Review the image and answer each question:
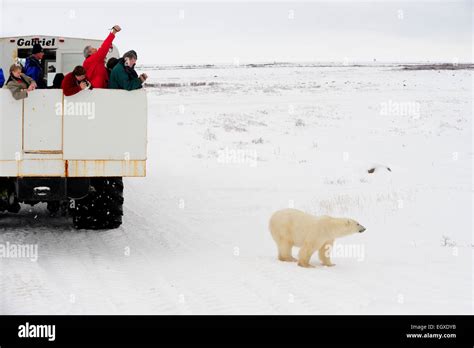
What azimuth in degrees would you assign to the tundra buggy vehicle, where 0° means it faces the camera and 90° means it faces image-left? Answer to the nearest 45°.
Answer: approximately 180°

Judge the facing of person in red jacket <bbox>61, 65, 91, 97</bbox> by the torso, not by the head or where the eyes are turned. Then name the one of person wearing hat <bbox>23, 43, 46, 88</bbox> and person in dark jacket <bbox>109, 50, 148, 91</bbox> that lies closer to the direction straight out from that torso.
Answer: the person in dark jacket

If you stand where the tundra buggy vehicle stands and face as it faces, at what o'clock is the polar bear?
The polar bear is roughly at 4 o'clock from the tundra buggy vehicle.

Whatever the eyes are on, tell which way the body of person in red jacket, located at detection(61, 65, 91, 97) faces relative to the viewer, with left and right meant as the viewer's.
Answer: facing the viewer and to the right of the viewer
